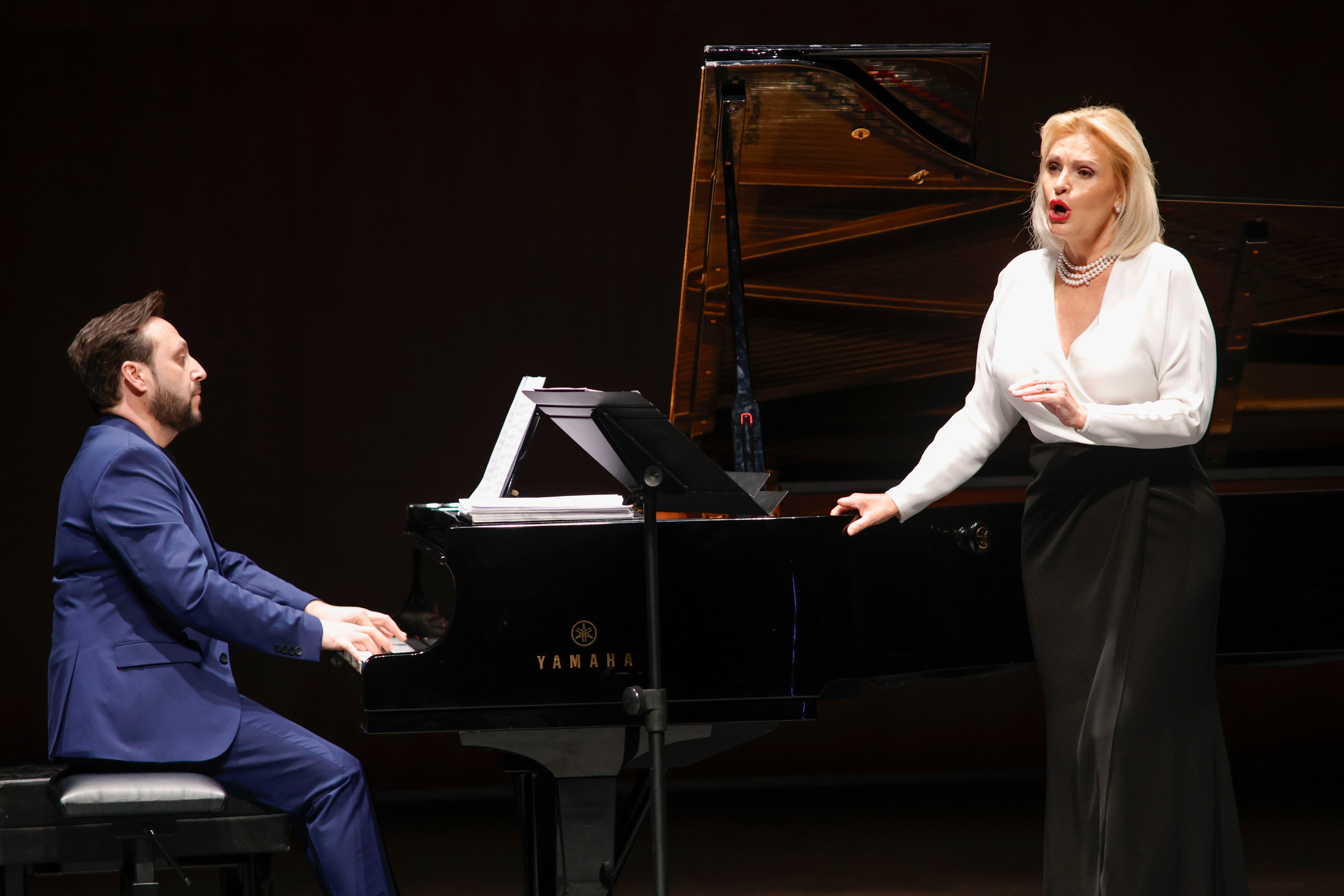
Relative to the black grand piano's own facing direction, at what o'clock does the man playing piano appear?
The man playing piano is roughly at 11 o'clock from the black grand piano.

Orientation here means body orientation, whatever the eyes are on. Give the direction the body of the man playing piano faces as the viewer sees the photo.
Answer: to the viewer's right

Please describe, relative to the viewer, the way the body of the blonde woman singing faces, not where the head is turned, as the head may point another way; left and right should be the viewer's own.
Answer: facing the viewer and to the left of the viewer

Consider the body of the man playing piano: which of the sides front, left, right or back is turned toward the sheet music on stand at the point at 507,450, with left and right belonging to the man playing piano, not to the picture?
front

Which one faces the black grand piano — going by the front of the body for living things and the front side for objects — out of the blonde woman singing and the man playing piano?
the man playing piano

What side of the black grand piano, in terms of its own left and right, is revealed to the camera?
left

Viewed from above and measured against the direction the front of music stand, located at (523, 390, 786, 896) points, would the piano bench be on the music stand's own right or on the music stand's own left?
on the music stand's own left

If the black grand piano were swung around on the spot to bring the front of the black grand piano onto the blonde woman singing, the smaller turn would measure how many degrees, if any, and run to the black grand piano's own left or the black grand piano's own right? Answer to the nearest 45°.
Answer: approximately 135° to the black grand piano's own left

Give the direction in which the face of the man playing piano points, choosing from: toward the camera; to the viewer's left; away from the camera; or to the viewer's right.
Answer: to the viewer's right

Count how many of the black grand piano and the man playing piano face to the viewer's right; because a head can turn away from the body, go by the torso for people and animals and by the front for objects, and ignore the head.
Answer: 1

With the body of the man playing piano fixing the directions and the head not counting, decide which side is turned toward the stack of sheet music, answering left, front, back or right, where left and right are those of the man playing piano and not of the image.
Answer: front

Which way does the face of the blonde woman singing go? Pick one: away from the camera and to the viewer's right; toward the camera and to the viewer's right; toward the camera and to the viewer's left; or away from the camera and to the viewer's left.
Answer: toward the camera and to the viewer's left

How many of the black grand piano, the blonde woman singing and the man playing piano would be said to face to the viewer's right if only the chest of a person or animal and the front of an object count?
1

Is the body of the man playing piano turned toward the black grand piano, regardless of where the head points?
yes

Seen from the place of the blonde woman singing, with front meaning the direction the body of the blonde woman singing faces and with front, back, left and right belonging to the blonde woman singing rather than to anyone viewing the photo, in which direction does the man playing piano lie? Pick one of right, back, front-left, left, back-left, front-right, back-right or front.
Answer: front-right
